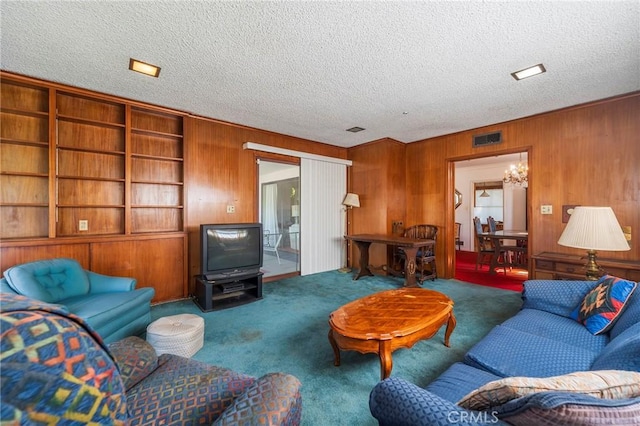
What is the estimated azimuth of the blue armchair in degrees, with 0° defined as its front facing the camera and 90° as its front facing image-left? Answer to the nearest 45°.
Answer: approximately 315°

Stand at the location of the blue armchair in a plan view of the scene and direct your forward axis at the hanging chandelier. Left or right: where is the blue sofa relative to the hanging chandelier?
right

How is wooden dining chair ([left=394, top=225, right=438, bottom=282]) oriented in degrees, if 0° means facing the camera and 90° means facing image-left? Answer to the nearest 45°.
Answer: approximately 45°

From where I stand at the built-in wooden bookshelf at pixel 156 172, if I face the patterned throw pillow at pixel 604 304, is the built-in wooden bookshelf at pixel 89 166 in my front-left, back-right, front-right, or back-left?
back-right

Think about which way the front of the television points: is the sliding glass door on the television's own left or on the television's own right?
on the television's own left

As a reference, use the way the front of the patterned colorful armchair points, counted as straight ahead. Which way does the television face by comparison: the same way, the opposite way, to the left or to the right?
to the right

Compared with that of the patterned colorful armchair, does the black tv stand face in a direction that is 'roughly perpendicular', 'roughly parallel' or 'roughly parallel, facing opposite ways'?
roughly perpendicular
